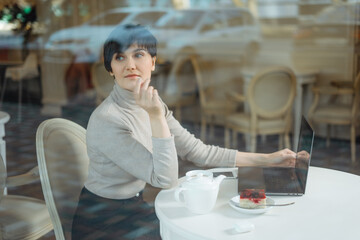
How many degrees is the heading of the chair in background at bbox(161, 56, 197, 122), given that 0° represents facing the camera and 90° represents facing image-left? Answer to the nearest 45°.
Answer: approximately 45°

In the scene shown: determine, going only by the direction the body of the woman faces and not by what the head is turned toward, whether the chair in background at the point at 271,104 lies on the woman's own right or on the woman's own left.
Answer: on the woman's own left

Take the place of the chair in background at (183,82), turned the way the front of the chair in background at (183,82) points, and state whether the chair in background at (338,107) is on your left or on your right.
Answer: on your left

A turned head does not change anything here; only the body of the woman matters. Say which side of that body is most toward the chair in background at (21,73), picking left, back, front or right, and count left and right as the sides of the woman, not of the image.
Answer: back

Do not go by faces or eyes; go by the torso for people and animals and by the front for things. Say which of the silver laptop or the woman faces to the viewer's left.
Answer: the silver laptop

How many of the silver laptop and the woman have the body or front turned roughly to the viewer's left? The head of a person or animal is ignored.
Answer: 1

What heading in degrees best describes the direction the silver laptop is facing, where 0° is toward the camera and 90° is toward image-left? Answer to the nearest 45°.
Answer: approximately 90°

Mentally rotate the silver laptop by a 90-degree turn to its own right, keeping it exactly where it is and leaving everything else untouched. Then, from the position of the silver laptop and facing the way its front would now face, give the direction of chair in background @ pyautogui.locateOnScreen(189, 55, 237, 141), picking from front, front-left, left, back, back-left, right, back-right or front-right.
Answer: front

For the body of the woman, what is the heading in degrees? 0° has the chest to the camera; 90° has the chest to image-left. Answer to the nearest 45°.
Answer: approximately 315°

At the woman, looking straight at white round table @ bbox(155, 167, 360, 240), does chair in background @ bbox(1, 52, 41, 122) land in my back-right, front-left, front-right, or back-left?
back-left
